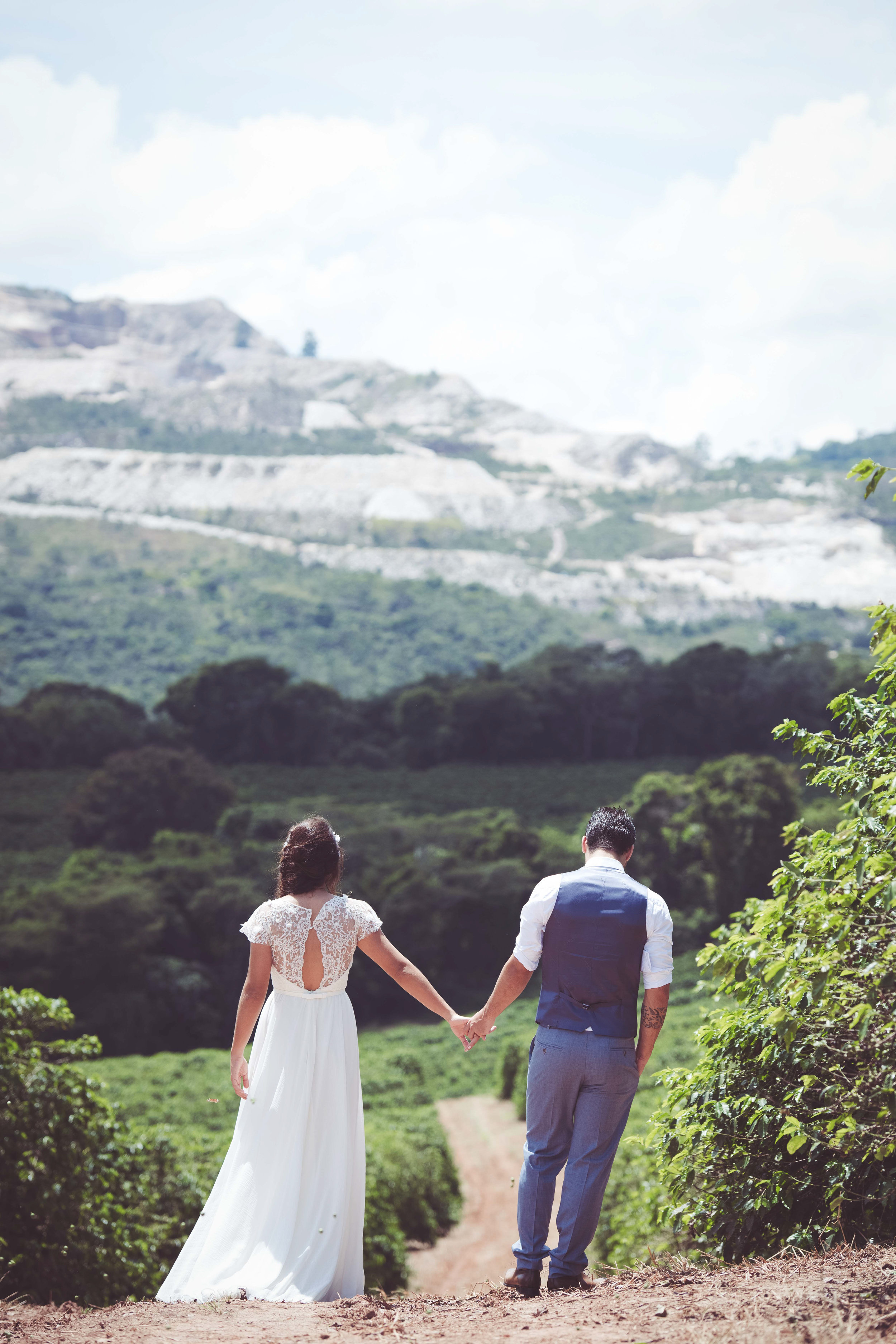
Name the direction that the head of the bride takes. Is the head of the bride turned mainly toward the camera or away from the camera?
away from the camera

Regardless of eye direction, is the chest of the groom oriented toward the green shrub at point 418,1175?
yes

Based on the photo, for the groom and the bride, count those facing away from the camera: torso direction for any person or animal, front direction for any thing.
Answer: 2

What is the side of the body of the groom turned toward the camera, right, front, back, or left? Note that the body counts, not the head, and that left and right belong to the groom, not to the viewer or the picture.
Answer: back

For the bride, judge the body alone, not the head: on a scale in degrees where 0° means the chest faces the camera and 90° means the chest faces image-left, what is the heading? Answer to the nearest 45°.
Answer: approximately 180°

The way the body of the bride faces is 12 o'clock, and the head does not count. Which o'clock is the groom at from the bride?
The groom is roughly at 4 o'clock from the bride.

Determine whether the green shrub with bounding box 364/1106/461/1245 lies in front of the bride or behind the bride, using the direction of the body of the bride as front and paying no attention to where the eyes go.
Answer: in front

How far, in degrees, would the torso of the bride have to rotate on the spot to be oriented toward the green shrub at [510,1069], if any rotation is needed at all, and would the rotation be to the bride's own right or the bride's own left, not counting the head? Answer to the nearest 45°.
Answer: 0° — they already face it
